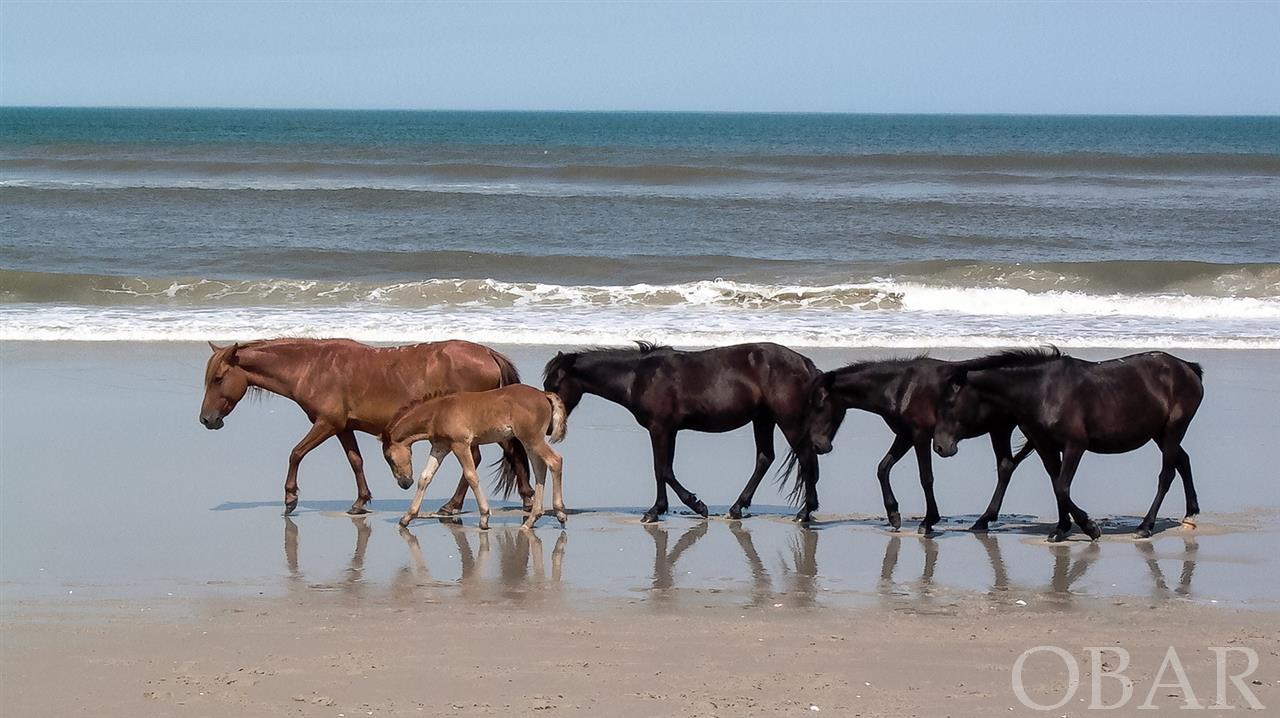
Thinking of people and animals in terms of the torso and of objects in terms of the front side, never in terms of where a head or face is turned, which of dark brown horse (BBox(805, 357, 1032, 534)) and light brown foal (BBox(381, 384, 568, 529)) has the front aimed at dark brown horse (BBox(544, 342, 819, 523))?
dark brown horse (BBox(805, 357, 1032, 534))

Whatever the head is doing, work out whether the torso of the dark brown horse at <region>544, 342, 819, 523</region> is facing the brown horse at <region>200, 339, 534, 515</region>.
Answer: yes

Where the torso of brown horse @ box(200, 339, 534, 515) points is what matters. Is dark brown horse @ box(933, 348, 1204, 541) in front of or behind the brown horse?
behind

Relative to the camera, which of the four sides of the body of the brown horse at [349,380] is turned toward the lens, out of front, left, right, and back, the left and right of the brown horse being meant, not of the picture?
left

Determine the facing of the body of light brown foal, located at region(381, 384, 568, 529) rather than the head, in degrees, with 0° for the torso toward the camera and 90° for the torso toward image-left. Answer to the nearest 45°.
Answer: approximately 90°

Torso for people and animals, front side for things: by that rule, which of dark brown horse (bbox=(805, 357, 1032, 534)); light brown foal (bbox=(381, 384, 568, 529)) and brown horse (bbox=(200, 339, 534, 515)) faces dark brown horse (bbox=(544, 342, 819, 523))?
dark brown horse (bbox=(805, 357, 1032, 534))

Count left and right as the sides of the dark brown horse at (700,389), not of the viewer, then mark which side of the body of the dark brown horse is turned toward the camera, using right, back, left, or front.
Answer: left

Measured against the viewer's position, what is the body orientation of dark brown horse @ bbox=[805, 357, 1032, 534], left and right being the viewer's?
facing to the left of the viewer

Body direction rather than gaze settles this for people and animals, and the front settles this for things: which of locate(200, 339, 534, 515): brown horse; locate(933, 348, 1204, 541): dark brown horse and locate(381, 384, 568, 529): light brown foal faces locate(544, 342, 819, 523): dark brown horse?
locate(933, 348, 1204, 541): dark brown horse

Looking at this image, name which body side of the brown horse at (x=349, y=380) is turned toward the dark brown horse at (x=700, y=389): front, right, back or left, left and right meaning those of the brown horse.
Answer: back

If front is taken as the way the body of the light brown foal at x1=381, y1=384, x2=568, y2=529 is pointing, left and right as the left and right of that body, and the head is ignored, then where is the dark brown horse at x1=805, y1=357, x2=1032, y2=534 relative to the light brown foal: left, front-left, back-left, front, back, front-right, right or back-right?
back
